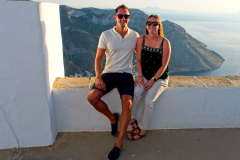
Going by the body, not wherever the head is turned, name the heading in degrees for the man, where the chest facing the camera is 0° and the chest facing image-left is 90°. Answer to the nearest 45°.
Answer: approximately 0°
